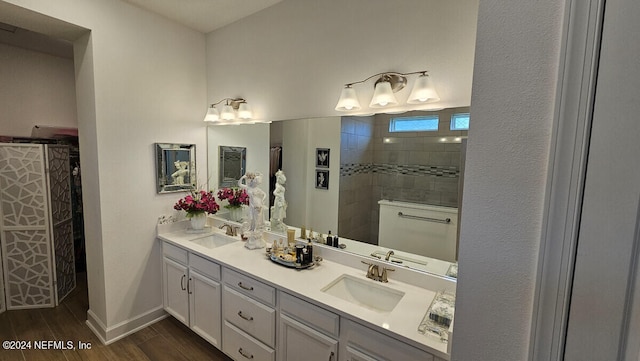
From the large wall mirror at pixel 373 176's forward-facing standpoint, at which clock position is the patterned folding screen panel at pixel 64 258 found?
The patterned folding screen panel is roughly at 2 o'clock from the large wall mirror.

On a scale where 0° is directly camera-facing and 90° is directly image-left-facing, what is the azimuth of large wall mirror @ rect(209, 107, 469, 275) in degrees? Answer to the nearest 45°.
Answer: approximately 45°

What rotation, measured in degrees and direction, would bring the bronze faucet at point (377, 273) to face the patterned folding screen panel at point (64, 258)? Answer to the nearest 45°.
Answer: approximately 45° to its right

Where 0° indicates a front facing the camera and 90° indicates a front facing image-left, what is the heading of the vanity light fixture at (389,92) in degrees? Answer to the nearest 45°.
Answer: approximately 45°

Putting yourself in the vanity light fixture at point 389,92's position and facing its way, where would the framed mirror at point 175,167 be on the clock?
The framed mirror is roughly at 2 o'clock from the vanity light fixture.

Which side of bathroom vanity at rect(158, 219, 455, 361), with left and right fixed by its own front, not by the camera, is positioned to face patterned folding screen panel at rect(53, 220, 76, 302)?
right
